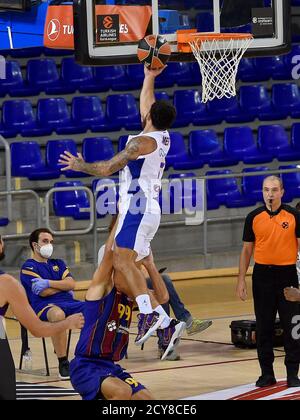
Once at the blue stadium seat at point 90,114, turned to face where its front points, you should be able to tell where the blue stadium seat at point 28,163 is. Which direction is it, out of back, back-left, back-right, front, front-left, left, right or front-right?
right

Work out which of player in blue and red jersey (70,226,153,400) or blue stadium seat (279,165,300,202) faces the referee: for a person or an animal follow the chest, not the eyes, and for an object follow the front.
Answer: the blue stadium seat

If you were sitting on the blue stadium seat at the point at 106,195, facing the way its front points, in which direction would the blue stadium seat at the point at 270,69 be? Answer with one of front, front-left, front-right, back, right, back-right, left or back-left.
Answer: back-left

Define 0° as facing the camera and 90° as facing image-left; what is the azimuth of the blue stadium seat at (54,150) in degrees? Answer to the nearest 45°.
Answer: approximately 315°

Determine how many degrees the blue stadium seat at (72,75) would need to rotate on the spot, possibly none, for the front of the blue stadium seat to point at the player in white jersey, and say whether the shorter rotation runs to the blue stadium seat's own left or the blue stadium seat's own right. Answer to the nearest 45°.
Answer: approximately 45° to the blue stadium seat's own right

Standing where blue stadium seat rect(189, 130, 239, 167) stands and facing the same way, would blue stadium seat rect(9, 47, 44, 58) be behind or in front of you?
behind

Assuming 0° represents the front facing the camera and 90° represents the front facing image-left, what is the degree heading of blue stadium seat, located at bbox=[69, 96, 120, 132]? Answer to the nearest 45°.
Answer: approximately 315°

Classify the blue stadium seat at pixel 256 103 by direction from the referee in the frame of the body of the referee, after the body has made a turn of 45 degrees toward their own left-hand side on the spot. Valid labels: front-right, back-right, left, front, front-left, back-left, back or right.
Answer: back-left

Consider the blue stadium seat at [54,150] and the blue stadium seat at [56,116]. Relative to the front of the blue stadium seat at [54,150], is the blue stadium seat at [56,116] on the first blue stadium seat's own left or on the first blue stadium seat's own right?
on the first blue stadium seat's own left

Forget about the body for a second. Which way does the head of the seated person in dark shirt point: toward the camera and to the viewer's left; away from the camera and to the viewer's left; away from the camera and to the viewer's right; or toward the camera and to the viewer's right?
toward the camera and to the viewer's right
